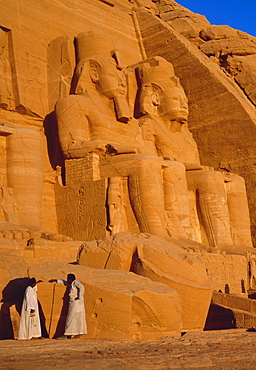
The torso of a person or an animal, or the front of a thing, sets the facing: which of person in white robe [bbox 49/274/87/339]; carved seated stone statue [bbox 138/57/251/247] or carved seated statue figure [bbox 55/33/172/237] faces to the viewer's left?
the person in white robe

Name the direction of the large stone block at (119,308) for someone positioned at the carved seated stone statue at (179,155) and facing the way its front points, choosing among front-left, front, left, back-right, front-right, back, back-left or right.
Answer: front-right

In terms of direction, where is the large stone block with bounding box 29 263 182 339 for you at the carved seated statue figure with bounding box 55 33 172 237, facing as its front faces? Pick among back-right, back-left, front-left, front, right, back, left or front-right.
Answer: front-right

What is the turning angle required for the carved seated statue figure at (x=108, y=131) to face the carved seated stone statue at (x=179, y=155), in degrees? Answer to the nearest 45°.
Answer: approximately 90° to its left

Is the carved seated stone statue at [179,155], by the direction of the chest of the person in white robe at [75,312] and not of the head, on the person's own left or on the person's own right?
on the person's own right

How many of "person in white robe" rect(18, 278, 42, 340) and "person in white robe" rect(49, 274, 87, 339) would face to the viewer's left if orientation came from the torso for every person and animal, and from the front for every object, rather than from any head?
1

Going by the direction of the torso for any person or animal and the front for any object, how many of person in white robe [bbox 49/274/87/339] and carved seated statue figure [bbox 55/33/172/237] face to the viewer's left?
1

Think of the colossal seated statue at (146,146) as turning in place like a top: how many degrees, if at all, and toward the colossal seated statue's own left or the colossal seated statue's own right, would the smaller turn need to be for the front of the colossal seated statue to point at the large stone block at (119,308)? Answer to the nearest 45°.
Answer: approximately 45° to the colossal seated statue's own right

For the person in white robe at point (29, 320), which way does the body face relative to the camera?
to the viewer's right

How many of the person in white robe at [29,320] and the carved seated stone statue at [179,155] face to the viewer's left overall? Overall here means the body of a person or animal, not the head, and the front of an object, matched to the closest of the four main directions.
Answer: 0

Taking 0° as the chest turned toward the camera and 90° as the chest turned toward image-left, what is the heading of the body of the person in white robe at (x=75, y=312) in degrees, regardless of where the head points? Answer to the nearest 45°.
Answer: approximately 90°
